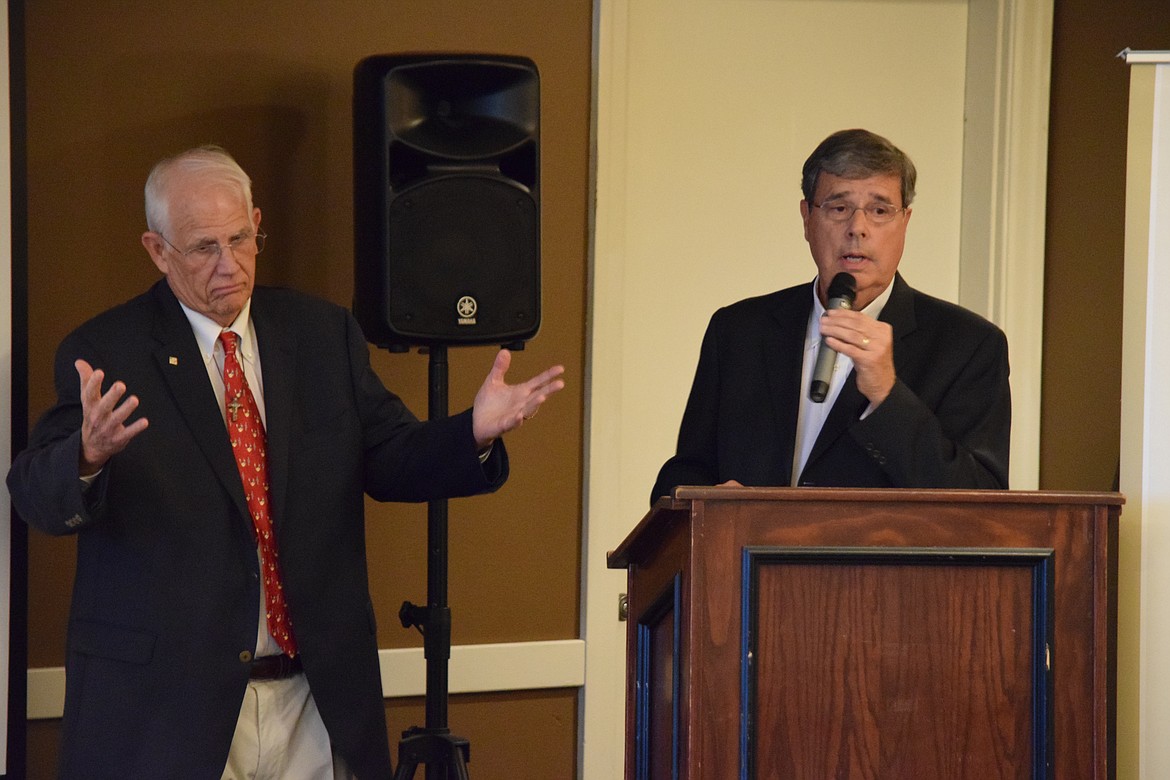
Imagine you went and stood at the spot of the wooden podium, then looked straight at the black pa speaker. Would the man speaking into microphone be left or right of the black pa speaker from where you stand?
right

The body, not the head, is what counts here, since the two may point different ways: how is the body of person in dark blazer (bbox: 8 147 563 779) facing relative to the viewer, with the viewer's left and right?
facing the viewer and to the right of the viewer

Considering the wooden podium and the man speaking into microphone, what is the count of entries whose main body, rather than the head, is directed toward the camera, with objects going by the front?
2

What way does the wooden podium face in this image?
toward the camera

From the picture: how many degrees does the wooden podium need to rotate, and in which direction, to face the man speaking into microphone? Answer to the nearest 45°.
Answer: approximately 180°

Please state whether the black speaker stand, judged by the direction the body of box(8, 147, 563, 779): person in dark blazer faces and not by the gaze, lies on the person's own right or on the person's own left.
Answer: on the person's own left

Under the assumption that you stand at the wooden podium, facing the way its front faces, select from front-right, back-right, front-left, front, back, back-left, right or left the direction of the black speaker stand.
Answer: back-right

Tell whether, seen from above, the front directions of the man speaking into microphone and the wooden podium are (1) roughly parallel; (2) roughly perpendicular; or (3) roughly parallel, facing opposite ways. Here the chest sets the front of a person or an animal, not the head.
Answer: roughly parallel

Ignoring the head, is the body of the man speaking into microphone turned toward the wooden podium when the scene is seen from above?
yes

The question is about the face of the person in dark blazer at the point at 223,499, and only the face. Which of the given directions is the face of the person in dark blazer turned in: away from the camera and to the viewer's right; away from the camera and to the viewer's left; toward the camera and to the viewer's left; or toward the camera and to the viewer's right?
toward the camera and to the viewer's right

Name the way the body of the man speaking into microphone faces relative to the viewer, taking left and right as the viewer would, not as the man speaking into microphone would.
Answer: facing the viewer
